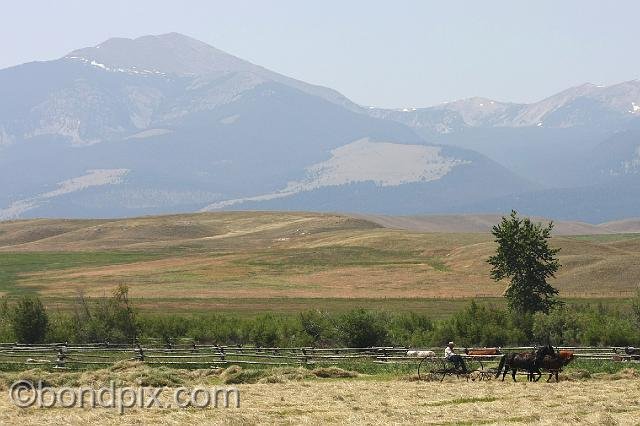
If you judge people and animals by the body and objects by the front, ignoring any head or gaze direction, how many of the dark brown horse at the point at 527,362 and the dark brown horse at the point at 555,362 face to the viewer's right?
2

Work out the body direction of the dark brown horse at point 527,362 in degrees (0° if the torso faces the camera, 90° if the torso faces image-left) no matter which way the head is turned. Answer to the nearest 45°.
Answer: approximately 270°

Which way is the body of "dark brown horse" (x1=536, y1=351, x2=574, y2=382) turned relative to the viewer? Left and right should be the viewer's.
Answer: facing to the right of the viewer

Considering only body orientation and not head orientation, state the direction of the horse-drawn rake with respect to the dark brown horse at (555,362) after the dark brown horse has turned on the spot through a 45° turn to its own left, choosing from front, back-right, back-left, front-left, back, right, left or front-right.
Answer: back-left

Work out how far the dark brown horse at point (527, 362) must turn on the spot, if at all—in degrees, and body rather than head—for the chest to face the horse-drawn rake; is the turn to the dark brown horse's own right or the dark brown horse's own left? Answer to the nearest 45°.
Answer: approximately 180°

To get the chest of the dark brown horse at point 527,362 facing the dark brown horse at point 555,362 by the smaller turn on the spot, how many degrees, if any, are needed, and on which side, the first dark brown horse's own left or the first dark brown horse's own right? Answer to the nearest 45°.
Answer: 0° — it already faces it
